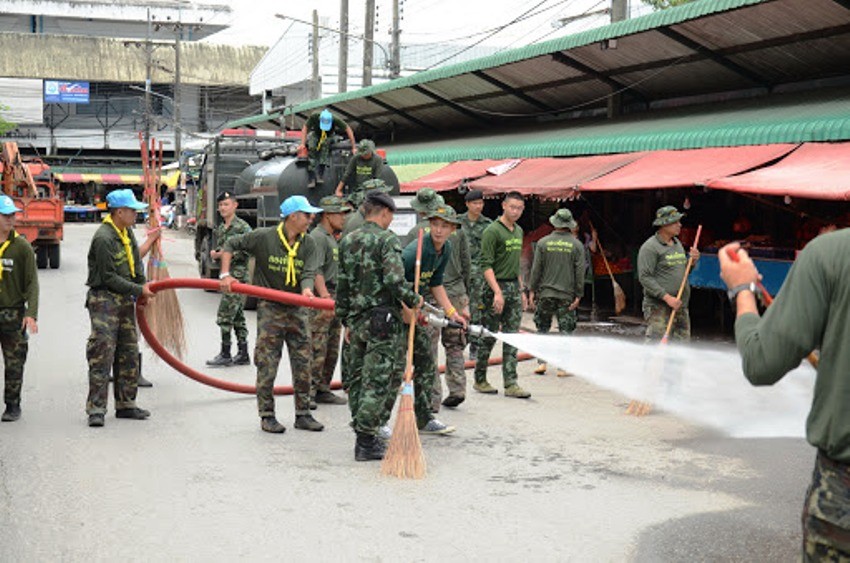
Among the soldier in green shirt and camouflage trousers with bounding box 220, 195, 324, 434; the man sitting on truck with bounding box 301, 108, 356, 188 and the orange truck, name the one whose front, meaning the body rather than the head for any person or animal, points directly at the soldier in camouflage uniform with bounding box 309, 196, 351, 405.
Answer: the man sitting on truck

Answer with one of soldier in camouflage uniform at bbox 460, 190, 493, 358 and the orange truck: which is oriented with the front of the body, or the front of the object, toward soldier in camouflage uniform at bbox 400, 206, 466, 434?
soldier in camouflage uniform at bbox 460, 190, 493, 358

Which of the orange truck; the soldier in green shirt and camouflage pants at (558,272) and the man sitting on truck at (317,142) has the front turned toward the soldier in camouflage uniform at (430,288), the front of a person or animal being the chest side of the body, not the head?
the man sitting on truck

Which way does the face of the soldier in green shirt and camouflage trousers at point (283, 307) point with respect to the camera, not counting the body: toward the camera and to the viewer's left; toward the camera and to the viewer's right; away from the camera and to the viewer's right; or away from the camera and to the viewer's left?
toward the camera and to the viewer's right

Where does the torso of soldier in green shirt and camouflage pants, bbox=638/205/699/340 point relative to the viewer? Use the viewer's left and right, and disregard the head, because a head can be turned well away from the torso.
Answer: facing the viewer and to the right of the viewer

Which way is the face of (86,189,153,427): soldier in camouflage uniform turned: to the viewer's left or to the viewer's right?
to the viewer's right

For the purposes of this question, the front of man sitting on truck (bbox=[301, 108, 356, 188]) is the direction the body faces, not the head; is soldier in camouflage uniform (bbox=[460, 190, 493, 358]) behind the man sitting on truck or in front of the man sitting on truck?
in front

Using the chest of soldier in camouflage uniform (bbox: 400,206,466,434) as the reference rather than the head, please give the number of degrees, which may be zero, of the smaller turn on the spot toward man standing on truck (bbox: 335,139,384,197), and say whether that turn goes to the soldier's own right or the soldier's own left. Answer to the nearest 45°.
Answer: approximately 135° to the soldier's own left

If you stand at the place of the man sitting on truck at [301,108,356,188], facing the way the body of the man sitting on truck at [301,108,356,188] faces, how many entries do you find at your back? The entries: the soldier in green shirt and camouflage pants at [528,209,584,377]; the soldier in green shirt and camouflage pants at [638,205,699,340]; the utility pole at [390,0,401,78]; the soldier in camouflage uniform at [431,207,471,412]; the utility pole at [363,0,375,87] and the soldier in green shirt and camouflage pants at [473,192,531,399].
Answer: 2
